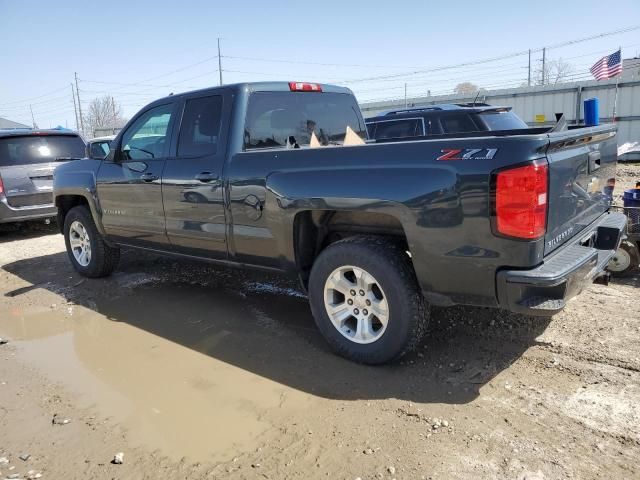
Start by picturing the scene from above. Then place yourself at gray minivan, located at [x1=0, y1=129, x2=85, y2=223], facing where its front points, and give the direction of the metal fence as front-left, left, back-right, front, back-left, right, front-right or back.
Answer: right

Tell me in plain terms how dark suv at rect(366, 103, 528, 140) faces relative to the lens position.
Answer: facing away from the viewer and to the left of the viewer

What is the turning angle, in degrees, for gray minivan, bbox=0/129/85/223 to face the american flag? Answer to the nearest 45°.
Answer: approximately 90° to its right

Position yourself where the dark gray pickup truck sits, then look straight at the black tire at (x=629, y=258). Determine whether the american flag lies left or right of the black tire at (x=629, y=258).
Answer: left

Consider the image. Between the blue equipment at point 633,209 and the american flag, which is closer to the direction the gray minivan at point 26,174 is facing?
the american flag

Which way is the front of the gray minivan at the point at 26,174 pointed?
away from the camera

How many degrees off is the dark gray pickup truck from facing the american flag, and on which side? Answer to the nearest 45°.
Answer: approximately 90° to its right

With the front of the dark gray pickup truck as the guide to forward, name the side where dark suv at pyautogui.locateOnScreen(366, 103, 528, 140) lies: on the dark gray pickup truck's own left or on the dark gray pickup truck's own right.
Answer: on the dark gray pickup truck's own right

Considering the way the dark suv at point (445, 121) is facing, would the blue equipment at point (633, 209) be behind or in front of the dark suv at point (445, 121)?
behind

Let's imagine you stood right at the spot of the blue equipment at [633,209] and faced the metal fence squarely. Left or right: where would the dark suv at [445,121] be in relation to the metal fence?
left

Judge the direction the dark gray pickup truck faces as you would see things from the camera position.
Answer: facing away from the viewer and to the left of the viewer
